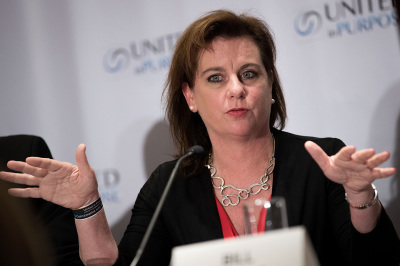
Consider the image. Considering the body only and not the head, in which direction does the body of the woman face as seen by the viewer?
toward the camera

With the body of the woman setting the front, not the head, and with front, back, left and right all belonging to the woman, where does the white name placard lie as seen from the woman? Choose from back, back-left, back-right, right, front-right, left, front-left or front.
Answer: front

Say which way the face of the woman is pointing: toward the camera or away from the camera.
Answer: toward the camera
